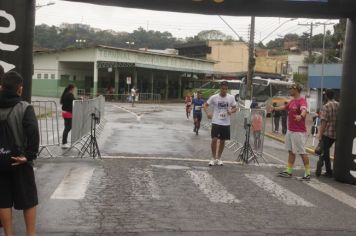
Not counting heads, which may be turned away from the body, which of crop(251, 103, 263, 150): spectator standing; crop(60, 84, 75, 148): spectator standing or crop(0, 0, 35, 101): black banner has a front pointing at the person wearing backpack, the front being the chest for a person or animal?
the black banner

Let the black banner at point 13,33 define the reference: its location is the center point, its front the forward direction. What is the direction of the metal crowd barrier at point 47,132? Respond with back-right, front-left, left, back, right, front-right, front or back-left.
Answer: back

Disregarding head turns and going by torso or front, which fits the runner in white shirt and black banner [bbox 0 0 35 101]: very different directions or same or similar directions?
same or similar directions

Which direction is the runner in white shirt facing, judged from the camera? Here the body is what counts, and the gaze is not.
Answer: toward the camera

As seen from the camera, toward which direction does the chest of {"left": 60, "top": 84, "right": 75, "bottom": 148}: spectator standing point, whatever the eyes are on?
to the viewer's right

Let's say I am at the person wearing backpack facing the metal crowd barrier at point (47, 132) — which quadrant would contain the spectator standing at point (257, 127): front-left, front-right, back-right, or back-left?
front-right

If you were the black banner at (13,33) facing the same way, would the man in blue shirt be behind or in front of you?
behind

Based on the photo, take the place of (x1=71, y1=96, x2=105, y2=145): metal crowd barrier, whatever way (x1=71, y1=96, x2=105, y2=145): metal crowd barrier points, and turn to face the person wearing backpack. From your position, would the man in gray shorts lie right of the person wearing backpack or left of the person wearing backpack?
left

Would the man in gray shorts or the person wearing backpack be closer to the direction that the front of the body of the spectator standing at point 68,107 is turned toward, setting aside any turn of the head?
the man in gray shorts

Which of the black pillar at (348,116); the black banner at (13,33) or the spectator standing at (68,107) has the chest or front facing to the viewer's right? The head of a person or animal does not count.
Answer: the spectator standing
